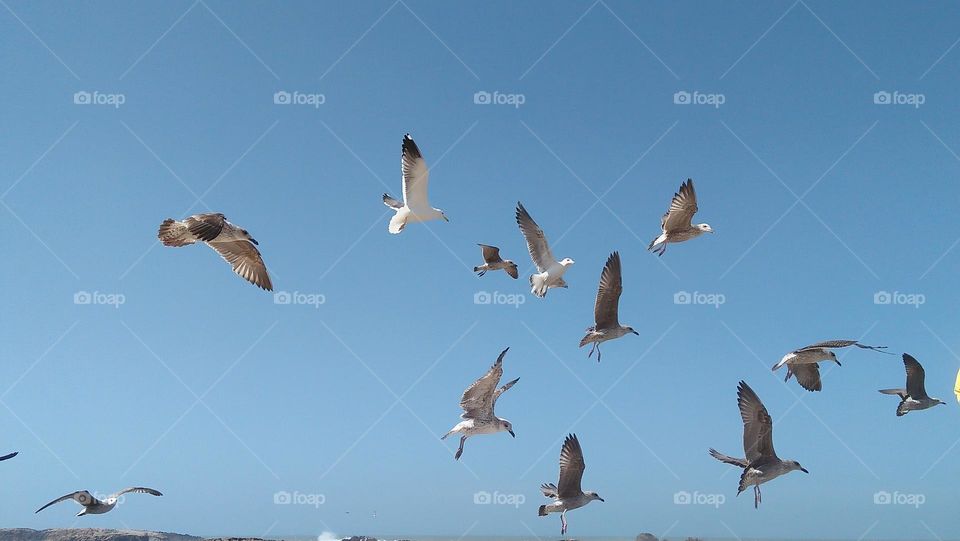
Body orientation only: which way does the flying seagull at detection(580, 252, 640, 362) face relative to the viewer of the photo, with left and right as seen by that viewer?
facing to the right of the viewer

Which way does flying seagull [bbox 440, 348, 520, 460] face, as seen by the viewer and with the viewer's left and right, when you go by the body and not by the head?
facing to the right of the viewer

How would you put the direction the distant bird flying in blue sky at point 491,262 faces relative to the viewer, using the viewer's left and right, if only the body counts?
facing to the right of the viewer

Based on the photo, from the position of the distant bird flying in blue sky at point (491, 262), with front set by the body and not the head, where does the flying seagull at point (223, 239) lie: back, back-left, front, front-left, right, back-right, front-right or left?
back-right

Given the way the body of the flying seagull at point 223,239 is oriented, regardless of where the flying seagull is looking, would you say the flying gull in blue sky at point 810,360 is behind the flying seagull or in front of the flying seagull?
in front

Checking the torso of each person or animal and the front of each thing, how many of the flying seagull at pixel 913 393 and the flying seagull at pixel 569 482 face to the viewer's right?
2

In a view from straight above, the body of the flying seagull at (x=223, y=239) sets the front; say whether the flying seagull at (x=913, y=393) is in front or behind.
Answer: in front

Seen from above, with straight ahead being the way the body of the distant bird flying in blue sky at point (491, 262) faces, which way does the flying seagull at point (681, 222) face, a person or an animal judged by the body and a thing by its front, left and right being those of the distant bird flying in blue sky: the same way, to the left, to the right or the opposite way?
the same way

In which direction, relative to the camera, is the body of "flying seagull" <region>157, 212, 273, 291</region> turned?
to the viewer's right

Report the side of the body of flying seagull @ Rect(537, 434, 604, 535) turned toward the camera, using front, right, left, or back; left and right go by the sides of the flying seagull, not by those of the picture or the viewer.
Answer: right
